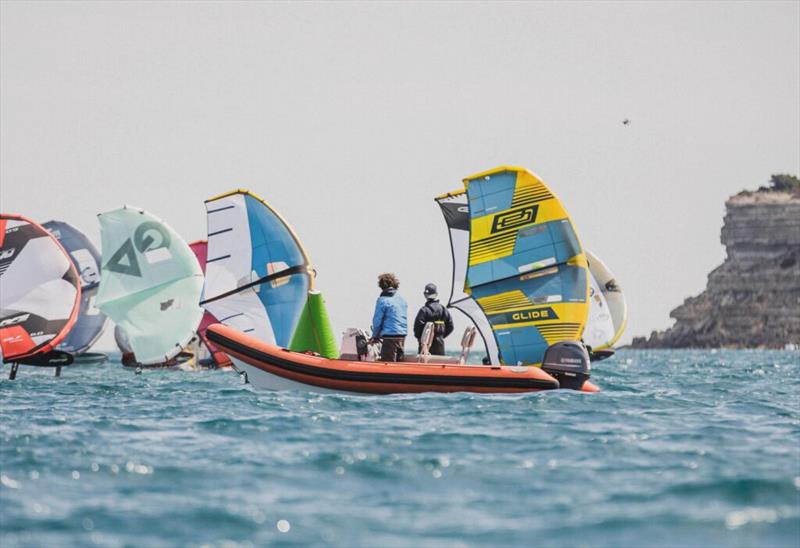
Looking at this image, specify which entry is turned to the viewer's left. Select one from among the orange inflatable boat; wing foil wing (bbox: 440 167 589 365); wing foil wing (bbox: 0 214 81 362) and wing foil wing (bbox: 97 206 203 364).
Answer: the orange inflatable boat

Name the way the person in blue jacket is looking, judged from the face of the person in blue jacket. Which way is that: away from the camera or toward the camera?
away from the camera

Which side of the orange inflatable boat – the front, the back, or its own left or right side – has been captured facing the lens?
left
